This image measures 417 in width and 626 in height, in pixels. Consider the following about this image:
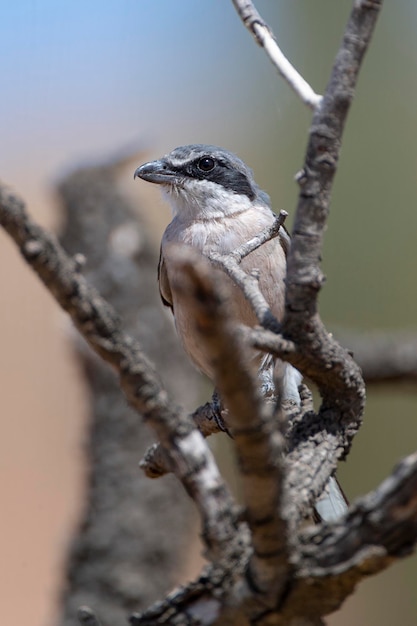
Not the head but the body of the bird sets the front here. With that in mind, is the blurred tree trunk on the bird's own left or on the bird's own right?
on the bird's own right

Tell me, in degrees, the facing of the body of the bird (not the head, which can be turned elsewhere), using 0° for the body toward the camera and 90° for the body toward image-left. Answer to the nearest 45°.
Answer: approximately 45°
